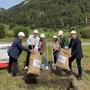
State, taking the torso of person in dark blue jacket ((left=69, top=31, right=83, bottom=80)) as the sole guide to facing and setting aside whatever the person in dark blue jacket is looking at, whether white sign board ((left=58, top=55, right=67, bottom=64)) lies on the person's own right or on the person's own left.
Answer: on the person's own right

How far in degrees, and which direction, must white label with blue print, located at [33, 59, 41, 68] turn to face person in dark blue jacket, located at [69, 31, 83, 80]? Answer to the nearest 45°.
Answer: approximately 90° to its left

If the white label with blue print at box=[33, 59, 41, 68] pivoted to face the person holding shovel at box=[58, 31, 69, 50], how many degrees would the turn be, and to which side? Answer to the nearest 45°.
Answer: approximately 135° to its left

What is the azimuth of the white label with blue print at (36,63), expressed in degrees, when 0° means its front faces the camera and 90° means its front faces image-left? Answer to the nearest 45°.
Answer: approximately 0°

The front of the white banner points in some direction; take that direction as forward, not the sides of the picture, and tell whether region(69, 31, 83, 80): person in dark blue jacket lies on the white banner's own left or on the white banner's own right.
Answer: on the white banner's own left

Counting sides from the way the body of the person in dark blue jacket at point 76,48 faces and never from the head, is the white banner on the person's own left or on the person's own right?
on the person's own right

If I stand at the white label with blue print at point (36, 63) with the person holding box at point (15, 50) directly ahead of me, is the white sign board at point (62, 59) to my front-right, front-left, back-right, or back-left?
back-right

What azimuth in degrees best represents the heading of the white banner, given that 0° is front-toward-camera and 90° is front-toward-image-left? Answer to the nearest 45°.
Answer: approximately 0°
